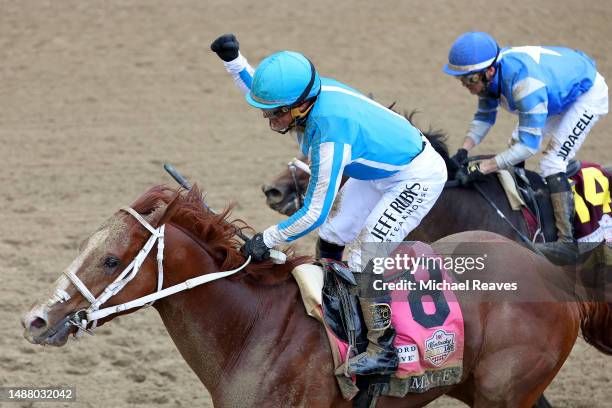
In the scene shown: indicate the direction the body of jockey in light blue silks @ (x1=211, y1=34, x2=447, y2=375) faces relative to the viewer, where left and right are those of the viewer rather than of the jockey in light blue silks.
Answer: facing to the left of the viewer

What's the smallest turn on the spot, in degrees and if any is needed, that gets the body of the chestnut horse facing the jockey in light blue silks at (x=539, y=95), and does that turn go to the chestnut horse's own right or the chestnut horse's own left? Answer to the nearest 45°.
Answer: approximately 135° to the chestnut horse's own right

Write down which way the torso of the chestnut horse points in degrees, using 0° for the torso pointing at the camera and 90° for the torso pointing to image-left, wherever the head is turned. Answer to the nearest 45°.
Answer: approximately 90°

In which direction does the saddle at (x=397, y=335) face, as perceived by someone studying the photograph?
facing to the left of the viewer

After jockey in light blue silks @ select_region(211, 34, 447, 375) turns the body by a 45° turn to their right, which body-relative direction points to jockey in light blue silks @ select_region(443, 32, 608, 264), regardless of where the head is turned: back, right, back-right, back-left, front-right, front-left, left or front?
right

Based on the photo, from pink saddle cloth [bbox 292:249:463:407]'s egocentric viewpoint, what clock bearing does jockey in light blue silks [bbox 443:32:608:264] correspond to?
The jockey in light blue silks is roughly at 4 o'clock from the pink saddle cloth.
